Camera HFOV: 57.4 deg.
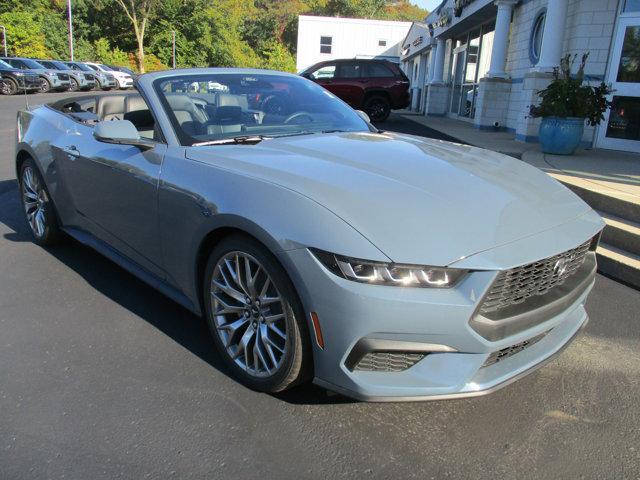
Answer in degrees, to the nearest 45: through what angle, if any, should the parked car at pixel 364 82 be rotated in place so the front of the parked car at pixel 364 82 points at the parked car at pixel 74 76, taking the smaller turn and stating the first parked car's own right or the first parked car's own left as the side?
approximately 45° to the first parked car's own right

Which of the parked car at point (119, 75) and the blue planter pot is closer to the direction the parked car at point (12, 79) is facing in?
the blue planter pot

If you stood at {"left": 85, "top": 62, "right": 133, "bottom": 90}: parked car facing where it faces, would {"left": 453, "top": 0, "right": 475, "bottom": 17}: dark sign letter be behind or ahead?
ahead

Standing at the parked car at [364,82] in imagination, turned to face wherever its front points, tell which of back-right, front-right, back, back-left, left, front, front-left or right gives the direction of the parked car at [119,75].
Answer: front-right

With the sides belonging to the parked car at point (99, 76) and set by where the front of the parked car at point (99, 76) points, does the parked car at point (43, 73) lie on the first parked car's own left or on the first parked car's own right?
on the first parked car's own right

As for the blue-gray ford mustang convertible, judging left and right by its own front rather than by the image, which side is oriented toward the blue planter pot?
left

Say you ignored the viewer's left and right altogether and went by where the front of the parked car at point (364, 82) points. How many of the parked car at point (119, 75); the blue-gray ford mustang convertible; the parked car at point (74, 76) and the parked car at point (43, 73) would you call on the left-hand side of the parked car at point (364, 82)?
1

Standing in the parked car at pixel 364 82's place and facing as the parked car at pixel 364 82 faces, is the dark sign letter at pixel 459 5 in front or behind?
behind

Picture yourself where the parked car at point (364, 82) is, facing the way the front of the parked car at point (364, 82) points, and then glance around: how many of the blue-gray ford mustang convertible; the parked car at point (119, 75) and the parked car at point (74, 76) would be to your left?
1
